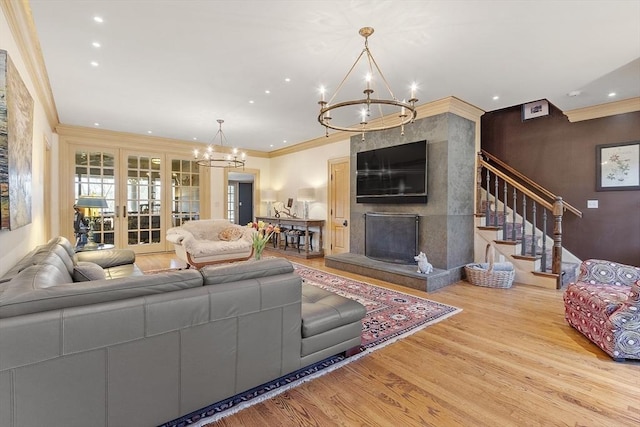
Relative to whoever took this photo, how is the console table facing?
facing the viewer and to the left of the viewer

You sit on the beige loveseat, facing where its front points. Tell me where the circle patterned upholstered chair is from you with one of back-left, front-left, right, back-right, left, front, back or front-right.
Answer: front

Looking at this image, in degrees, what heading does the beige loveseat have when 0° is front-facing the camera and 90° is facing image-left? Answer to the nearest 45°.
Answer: approximately 315°

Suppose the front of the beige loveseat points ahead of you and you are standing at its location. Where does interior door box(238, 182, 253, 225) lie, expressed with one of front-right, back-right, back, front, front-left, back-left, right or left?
back-left

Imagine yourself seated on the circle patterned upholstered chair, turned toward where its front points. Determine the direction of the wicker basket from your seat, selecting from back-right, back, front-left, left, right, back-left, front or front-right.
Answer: right

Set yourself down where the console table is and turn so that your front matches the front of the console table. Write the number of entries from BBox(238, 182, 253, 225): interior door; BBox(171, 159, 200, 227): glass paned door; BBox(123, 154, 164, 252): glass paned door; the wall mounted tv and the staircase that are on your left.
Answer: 2

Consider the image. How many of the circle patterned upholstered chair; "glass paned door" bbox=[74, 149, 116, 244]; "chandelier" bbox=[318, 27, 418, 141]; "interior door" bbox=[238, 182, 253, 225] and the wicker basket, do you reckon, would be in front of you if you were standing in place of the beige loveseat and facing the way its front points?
3

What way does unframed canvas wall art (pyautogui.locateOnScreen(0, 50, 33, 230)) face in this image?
to the viewer's right

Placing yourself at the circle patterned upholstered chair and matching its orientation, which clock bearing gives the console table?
The console table is roughly at 2 o'clock from the circle patterned upholstered chair.

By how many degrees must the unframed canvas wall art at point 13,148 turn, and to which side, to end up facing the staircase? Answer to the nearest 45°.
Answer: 0° — it already faces it

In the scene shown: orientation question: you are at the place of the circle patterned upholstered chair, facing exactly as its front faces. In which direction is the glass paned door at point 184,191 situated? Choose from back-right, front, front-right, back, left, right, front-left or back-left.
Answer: front-right

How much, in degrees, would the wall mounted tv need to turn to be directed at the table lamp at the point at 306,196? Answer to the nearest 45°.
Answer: approximately 90° to its right

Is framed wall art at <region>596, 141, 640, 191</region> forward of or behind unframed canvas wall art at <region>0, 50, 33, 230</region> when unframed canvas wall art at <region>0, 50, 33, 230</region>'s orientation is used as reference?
forward

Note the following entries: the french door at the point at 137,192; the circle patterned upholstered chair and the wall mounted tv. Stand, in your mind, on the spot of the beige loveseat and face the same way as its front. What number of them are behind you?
1

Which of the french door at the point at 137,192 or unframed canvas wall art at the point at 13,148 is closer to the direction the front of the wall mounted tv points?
the unframed canvas wall art

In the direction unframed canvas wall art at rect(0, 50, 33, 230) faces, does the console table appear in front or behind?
in front

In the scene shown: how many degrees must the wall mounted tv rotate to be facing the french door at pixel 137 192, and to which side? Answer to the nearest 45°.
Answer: approximately 45° to its right

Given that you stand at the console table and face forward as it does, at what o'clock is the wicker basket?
The wicker basket is roughly at 9 o'clock from the console table.

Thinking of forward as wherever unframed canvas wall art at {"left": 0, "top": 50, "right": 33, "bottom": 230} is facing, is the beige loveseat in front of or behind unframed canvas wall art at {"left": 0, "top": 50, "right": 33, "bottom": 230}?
in front

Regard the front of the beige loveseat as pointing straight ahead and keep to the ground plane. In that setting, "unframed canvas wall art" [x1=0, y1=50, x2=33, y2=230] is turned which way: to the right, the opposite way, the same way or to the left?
to the left
